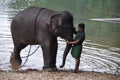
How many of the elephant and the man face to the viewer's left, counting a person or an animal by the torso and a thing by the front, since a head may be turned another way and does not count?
1

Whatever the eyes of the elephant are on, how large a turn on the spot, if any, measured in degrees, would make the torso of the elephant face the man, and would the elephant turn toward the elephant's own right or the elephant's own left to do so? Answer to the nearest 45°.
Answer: approximately 45° to the elephant's own right

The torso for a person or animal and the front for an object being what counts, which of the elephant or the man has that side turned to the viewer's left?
the man

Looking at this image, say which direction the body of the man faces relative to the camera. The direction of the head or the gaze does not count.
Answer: to the viewer's left

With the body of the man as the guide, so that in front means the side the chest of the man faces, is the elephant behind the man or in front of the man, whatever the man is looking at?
in front

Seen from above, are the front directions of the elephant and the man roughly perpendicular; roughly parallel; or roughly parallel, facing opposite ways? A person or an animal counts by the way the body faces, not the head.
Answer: roughly parallel, facing opposite ways

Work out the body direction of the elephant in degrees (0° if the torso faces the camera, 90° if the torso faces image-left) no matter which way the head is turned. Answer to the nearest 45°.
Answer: approximately 270°
